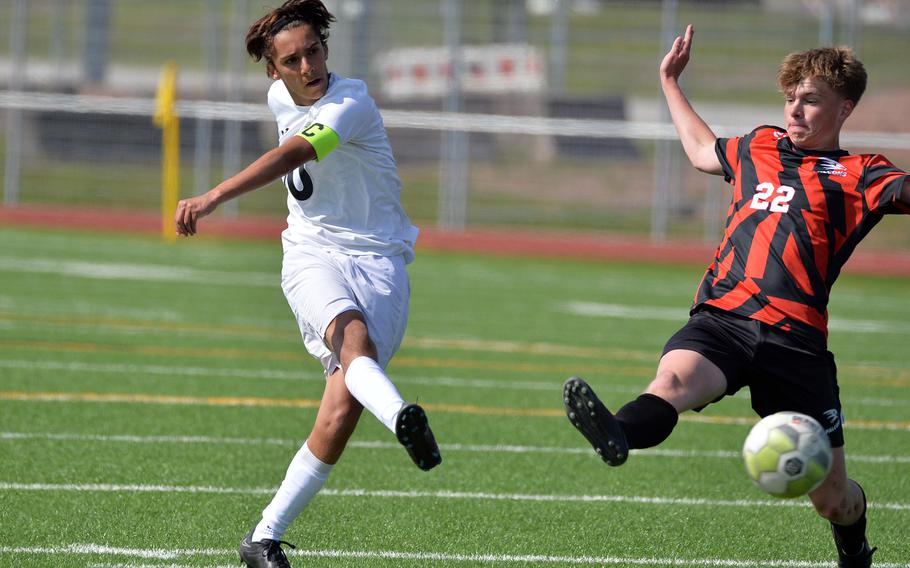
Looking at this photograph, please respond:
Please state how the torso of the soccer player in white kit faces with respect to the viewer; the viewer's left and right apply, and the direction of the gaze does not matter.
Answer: facing the viewer and to the left of the viewer

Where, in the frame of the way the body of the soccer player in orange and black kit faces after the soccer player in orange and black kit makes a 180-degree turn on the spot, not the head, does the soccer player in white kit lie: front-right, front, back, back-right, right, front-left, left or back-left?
back-left

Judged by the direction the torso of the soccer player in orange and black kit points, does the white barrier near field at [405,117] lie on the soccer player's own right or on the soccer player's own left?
on the soccer player's own right

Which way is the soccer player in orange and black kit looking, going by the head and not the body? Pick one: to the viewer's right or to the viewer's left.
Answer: to the viewer's left

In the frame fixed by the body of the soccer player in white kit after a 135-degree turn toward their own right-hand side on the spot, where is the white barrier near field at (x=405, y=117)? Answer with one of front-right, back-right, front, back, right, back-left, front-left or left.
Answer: front
